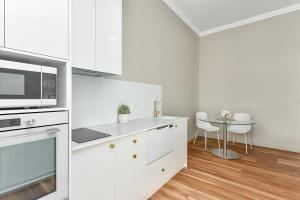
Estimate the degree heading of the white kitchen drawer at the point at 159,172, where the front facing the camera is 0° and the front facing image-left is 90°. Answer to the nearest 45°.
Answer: approximately 315°

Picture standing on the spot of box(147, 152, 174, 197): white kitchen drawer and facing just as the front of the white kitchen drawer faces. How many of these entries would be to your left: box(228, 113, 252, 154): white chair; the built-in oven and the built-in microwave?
1

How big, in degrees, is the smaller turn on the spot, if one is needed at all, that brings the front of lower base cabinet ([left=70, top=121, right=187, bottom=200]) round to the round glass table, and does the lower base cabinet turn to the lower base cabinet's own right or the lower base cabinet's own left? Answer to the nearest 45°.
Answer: approximately 90° to the lower base cabinet's own left

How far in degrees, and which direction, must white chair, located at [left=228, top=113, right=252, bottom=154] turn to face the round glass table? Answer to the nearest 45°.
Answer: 0° — it already faces it

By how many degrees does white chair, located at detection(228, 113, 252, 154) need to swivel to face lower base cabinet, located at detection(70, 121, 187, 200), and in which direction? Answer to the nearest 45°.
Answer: approximately 45° to its left

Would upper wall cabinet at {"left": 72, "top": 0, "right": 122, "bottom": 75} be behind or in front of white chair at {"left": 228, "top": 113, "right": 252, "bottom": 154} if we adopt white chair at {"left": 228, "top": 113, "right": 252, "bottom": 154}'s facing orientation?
in front

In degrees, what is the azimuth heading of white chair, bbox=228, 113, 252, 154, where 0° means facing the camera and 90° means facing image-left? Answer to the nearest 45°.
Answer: approximately 45°

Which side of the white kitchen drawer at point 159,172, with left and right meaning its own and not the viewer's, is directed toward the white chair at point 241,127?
left

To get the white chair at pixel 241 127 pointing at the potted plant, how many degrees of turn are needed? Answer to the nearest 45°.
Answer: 0° — it already faces it

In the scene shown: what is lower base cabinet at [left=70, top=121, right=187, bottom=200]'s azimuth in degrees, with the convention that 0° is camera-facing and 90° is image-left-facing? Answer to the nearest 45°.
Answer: approximately 315°

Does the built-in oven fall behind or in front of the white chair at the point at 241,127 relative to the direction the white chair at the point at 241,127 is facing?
in front

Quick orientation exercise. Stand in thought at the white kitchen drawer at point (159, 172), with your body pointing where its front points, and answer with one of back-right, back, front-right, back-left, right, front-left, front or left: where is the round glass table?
left
